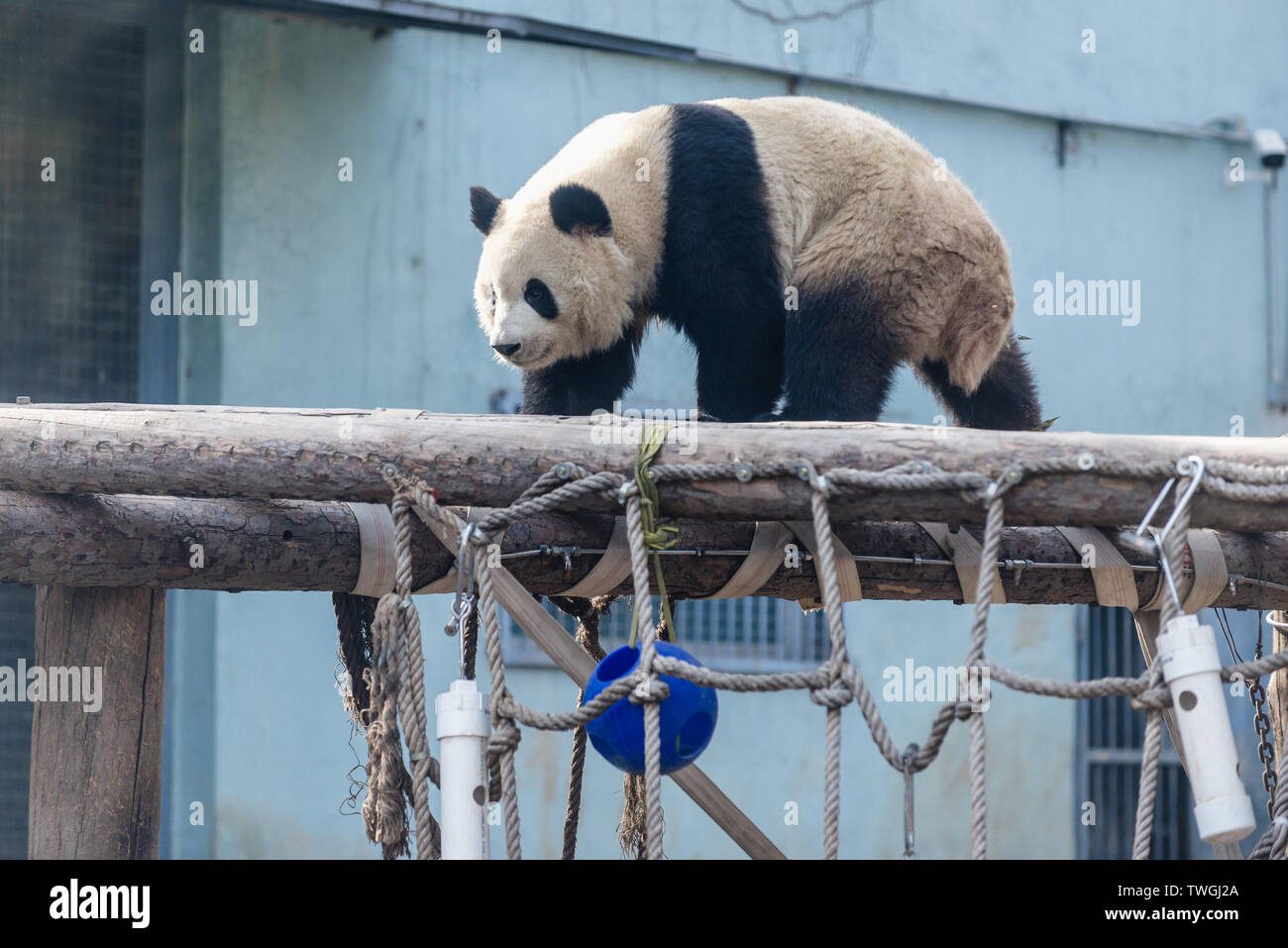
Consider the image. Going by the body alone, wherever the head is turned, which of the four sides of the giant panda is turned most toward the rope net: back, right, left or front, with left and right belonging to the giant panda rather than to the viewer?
left

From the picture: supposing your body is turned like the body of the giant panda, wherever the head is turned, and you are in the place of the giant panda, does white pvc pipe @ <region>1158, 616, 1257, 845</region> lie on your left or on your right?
on your left

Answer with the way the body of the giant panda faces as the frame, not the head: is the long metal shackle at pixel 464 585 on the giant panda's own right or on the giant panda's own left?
on the giant panda's own left

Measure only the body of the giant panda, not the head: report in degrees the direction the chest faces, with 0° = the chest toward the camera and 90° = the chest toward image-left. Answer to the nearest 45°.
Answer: approximately 90°
